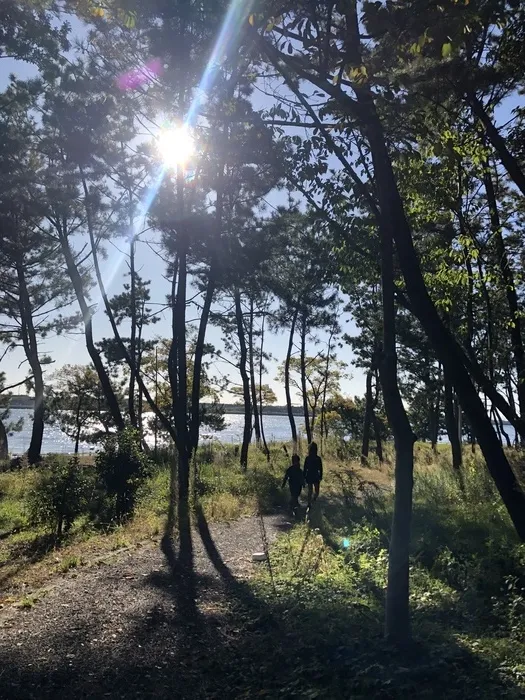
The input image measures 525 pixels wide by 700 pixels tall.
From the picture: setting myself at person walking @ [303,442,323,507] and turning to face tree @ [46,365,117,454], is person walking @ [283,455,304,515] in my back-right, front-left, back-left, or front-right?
back-left

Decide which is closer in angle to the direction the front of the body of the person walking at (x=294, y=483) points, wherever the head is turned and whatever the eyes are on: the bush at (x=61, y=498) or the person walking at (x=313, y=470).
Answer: the person walking

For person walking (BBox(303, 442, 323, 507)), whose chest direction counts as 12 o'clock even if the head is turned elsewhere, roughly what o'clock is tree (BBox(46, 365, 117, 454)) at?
The tree is roughly at 11 o'clock from the person walking.

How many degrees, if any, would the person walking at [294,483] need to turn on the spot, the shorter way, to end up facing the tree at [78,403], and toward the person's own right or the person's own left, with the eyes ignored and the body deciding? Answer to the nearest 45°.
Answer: approximately 45° to the person's own left

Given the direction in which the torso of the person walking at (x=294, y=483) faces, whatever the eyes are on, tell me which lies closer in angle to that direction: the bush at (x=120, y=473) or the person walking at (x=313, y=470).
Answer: the person walking

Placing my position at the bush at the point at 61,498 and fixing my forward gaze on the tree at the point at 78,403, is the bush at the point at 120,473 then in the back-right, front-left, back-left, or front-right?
front-right

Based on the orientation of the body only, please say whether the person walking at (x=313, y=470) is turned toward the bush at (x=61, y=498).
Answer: no

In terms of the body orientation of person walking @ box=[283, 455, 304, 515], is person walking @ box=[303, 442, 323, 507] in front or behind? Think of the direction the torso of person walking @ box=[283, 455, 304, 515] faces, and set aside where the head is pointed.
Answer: in front

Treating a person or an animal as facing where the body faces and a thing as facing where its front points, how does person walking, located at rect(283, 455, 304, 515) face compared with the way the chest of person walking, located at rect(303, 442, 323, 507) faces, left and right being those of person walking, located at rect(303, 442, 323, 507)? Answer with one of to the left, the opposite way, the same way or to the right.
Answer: the same way

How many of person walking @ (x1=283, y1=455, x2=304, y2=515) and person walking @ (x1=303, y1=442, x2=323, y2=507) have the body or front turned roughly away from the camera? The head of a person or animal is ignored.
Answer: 2

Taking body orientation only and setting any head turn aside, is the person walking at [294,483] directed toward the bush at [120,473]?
no

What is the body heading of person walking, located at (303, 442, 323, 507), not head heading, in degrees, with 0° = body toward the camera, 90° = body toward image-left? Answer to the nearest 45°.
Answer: approximately 180°

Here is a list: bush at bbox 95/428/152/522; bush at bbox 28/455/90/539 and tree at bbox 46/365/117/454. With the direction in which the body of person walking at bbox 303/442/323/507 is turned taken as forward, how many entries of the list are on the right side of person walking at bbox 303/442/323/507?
0

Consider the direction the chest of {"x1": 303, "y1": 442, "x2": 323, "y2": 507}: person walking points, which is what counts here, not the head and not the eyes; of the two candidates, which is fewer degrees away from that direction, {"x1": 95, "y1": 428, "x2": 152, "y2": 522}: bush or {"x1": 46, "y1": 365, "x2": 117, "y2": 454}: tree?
the tree

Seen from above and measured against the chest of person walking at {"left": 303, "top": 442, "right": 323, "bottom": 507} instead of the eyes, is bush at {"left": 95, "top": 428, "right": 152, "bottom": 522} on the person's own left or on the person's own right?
on the person's own left

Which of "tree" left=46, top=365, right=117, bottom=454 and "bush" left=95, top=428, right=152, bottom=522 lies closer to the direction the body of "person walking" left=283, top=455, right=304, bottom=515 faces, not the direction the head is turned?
the tree

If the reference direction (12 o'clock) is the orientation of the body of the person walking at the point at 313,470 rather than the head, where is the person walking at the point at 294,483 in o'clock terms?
the person walking at the point at 294,483 is roughly at 9 o'clock from the person walking at the point at 313,470.

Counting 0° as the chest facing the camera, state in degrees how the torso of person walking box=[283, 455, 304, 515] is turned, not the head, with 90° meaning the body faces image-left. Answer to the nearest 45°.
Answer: approximately 180°
